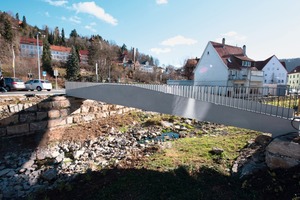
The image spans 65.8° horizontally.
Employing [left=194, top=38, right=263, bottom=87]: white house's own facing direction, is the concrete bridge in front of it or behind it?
in front

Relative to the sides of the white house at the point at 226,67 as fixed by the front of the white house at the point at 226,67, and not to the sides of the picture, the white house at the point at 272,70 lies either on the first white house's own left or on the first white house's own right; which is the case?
on the first white house's own left

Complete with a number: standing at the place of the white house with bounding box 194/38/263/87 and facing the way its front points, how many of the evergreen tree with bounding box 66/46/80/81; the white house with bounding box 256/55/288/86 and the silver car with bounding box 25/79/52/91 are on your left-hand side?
1

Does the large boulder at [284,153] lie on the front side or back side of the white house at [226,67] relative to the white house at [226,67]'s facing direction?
on the front side

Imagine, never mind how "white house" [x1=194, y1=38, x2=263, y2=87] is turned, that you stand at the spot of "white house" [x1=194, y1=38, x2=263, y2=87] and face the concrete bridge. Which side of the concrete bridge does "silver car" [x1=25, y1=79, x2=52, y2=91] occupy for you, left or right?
right

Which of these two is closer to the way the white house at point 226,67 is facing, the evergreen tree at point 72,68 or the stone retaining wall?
the stone retaining wall

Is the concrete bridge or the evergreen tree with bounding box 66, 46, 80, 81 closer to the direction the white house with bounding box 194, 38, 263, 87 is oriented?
the concrete bridge
